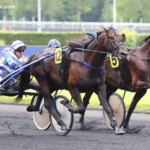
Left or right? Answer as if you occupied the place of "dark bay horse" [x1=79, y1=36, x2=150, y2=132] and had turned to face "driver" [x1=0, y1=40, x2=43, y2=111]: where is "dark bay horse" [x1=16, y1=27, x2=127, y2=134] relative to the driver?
left

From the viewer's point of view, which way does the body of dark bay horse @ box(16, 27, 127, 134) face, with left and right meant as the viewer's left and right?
facing the viewer and to the right of the viewer

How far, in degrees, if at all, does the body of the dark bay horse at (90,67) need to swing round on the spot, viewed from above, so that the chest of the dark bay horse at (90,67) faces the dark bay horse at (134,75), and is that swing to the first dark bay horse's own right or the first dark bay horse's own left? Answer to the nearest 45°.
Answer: approximately 90° to the first dark bay horse's own left

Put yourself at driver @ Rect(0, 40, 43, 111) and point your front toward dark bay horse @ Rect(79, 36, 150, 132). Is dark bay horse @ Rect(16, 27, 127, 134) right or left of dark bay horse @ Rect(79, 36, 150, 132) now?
right

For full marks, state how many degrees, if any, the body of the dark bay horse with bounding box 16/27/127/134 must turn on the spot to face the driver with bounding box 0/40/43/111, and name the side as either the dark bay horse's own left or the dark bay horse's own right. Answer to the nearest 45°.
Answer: approximately 180°

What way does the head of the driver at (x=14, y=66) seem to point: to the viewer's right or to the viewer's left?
to the viewer's right
